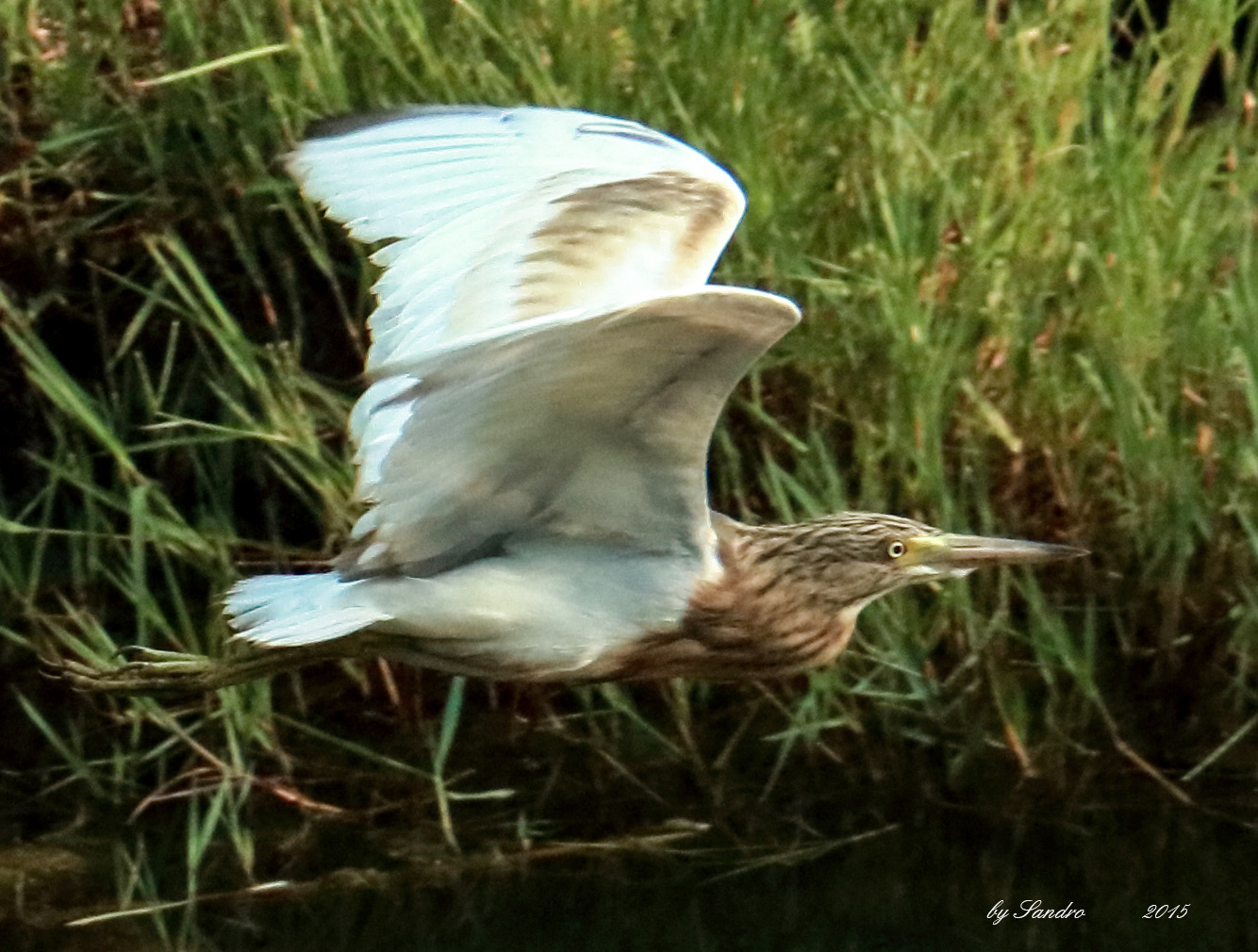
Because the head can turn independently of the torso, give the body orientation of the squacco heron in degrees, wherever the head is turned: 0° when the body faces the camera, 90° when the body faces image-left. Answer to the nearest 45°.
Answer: approximately 270°
